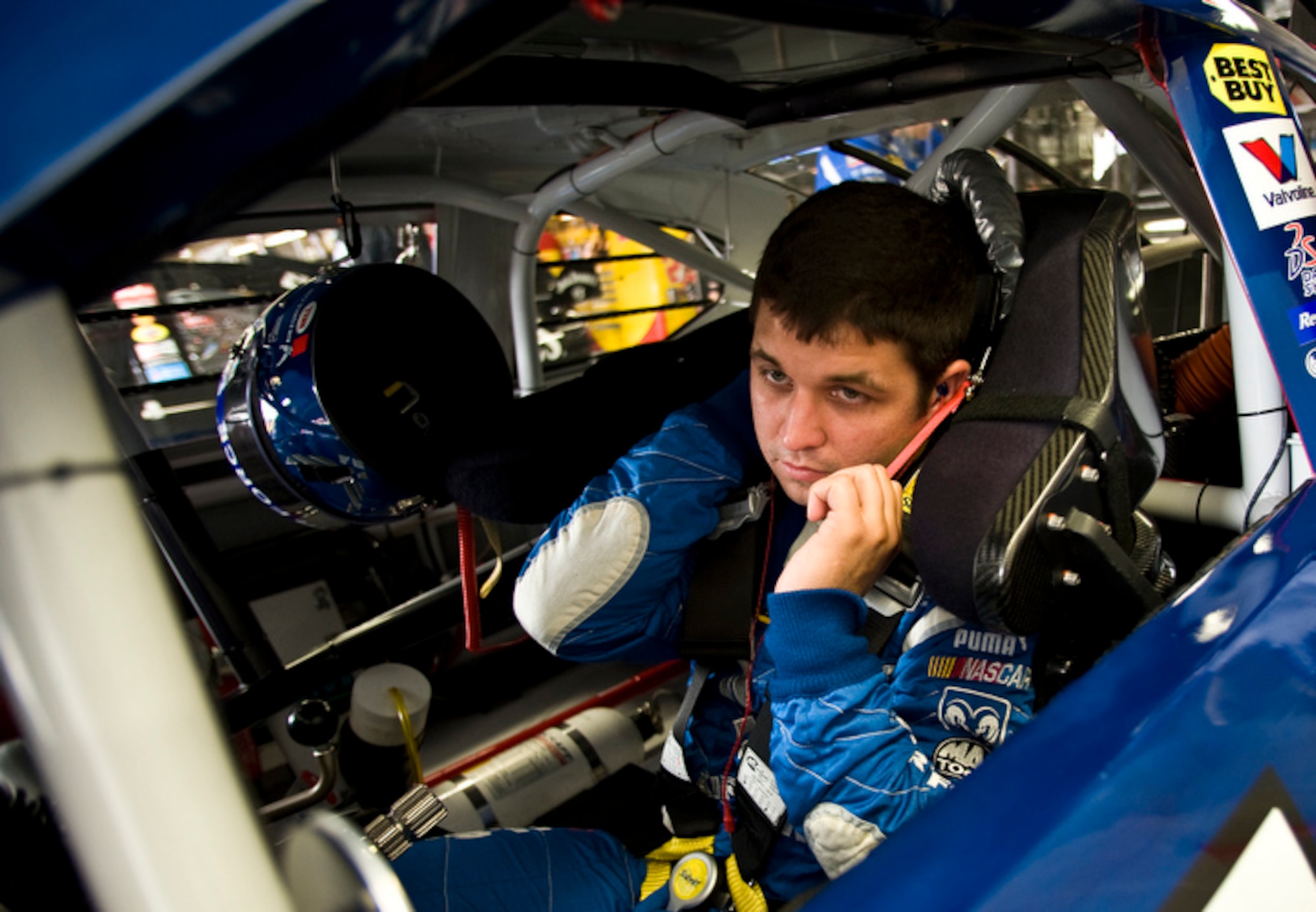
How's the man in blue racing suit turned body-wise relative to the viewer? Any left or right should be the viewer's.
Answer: facing the viewer and to the left of the viewer

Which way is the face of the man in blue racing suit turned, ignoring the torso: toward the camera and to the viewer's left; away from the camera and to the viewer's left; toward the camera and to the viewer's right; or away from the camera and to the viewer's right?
toward the camera and to the viewer's left
